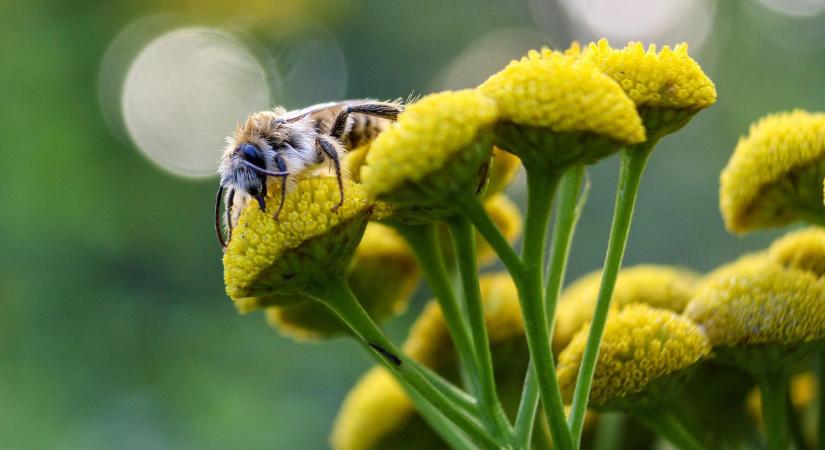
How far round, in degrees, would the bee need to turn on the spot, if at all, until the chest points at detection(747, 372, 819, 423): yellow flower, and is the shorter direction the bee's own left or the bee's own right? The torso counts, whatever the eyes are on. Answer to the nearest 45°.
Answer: approximately 135° to the bee's own left

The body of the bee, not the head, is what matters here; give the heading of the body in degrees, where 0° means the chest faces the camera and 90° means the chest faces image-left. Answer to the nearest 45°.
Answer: approximately 45°

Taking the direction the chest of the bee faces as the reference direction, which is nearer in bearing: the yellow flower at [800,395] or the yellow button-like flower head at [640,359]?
the yellow button-like flower head

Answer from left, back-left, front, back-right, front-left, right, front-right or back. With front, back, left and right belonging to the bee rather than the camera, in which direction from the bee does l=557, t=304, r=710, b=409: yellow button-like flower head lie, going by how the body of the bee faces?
back
